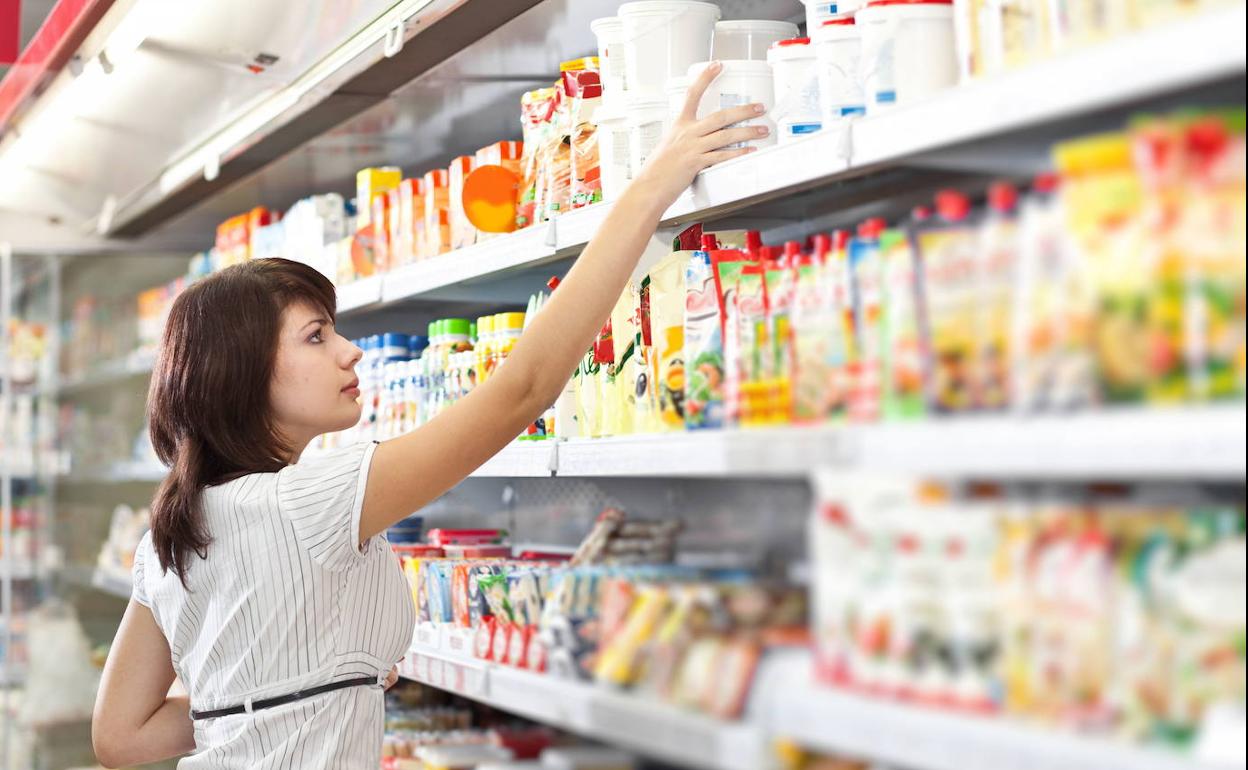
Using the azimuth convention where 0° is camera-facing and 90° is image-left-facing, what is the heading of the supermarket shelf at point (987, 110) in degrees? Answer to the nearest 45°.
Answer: approximately 45°

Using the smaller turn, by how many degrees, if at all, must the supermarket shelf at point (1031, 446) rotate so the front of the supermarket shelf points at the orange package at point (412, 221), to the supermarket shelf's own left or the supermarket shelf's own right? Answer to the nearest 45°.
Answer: approximately 90° to the supermarket shelf's own right

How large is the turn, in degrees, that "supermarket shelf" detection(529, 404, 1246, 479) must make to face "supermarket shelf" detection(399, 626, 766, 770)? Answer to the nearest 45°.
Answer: approximately 90° to its right

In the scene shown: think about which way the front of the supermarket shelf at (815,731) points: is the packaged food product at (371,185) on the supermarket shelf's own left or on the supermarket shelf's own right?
on the supermarket shelf's own right

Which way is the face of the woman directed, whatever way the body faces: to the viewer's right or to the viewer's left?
to the viewer's right

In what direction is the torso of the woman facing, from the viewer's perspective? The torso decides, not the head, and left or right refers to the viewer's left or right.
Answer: facing away from the viewer and to the right of the viewer
